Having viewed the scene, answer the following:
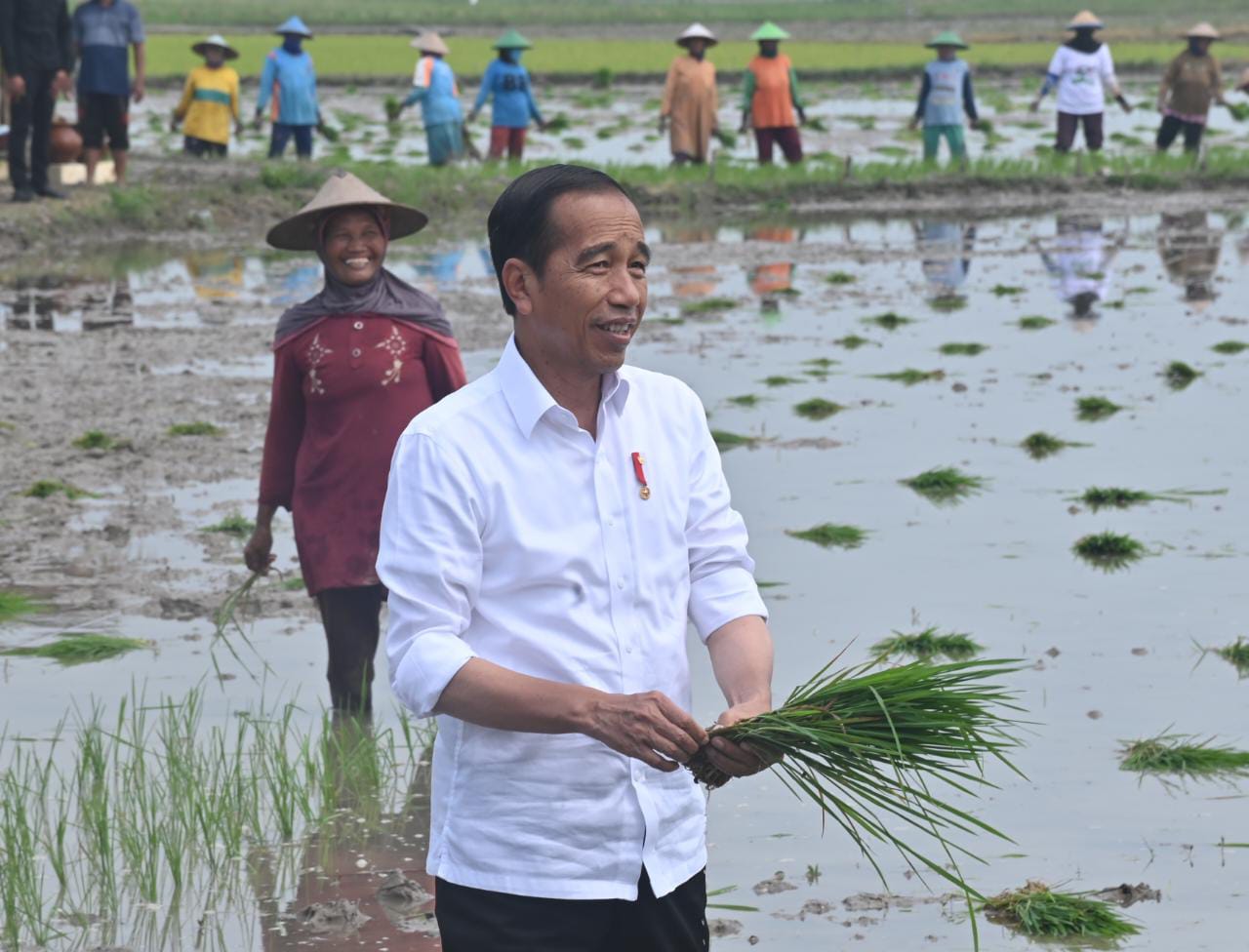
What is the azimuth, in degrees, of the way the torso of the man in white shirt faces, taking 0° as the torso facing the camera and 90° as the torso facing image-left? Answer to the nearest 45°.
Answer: approximately 315°

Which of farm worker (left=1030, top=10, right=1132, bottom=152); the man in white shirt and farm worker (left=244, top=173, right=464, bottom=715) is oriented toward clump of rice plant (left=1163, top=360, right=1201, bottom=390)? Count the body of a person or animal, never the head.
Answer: farm worker (left=1030, top=10, right=1132, bottom=152)

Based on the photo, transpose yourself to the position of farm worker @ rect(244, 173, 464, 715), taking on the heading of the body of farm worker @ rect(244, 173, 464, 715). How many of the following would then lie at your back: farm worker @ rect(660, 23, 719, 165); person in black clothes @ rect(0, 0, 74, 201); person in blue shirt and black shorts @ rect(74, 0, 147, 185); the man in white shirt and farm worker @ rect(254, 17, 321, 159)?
4

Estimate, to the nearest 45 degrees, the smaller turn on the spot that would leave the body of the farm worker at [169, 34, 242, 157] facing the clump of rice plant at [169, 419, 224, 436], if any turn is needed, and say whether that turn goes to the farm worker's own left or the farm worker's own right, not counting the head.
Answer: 0° — they already face it

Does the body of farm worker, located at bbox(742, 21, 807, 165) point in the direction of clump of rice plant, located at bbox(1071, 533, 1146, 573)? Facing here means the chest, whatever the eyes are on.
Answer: yes

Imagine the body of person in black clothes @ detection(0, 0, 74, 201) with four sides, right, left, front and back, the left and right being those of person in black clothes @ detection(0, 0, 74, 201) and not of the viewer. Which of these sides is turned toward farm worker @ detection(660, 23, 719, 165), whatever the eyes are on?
left

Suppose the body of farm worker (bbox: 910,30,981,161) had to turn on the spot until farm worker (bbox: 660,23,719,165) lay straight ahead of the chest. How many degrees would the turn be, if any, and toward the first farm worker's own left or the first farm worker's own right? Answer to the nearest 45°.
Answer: approximately 90° to the first farm worker's own right

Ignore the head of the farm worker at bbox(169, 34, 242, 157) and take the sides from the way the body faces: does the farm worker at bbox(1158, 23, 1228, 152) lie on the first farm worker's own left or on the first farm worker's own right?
on the first farm worker's own left

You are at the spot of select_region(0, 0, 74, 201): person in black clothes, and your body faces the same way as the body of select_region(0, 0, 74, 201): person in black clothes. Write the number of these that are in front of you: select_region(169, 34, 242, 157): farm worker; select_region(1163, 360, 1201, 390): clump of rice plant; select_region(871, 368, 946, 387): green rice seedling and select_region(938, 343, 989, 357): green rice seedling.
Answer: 3

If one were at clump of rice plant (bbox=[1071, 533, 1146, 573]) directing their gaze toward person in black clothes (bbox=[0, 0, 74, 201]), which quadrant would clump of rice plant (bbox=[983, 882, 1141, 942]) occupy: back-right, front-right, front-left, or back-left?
back-left

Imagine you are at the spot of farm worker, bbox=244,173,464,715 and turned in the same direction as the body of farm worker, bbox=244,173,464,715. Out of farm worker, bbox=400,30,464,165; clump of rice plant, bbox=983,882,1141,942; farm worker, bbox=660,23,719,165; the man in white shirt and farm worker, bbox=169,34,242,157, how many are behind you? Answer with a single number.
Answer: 3

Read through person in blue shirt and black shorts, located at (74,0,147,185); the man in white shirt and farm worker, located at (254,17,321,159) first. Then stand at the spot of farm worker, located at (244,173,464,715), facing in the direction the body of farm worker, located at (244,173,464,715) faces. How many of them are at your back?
2

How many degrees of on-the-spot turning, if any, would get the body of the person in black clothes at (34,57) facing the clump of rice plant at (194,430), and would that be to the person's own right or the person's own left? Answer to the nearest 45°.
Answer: approximately 45° to the person's own right

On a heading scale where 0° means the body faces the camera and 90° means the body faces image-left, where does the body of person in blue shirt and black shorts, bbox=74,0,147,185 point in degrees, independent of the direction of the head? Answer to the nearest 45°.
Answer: approximately 0°

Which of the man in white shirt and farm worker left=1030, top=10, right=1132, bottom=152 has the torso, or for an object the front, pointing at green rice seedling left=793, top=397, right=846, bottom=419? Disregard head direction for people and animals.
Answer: the farm worker
